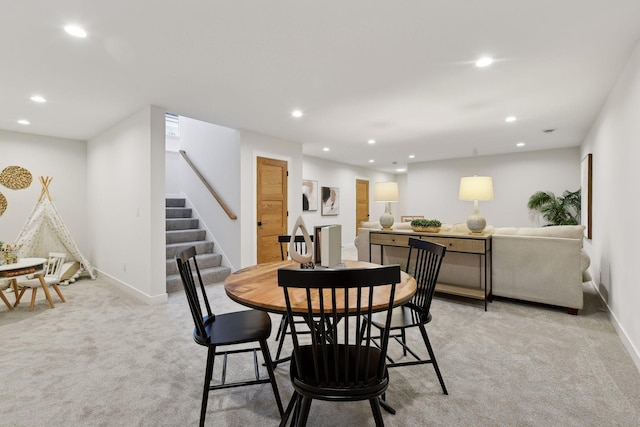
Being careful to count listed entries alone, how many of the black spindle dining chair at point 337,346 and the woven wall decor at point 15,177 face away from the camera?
1

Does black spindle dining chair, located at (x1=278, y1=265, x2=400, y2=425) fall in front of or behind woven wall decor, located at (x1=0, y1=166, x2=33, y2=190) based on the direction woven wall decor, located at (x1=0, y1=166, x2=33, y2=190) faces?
in front

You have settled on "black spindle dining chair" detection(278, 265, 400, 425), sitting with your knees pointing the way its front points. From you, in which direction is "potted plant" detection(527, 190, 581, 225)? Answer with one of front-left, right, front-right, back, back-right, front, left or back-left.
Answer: front-right

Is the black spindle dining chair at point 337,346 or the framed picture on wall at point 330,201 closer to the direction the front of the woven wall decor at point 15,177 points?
the black spindle dining chair

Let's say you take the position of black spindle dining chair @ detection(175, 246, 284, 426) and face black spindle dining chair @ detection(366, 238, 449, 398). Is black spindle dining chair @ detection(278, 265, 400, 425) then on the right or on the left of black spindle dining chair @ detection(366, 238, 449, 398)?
right

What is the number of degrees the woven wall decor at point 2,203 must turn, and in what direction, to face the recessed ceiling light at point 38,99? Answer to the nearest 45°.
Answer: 0° — it already faces it

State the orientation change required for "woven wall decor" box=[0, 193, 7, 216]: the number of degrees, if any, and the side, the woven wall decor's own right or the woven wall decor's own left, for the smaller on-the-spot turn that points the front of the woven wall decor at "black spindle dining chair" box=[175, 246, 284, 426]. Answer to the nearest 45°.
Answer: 0° — it already faces it

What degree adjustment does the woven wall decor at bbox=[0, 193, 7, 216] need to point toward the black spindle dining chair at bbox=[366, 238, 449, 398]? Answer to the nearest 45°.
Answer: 0° — it already faces it

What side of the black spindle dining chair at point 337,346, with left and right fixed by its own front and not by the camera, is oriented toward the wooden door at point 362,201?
front

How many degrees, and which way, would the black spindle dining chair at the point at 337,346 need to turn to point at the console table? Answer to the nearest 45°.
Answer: approximately 45° to its right

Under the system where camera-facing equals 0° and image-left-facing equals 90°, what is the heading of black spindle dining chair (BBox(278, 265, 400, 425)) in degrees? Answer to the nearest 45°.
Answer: approximately 180°
